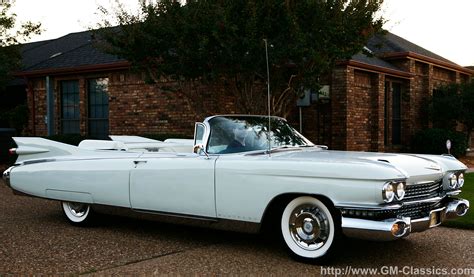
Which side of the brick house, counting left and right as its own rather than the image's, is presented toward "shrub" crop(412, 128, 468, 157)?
left

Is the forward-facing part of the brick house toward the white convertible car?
yes

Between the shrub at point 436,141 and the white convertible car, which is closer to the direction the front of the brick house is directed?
the white convertible car

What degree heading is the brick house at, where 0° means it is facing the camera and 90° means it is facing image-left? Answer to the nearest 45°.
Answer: approximately 0°

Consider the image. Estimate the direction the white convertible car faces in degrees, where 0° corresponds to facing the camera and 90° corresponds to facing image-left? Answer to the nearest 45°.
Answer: approximately 315°

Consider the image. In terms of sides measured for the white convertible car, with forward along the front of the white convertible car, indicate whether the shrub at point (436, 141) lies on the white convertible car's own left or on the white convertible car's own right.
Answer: on the white convertible car's own left

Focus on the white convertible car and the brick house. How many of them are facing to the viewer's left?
0
